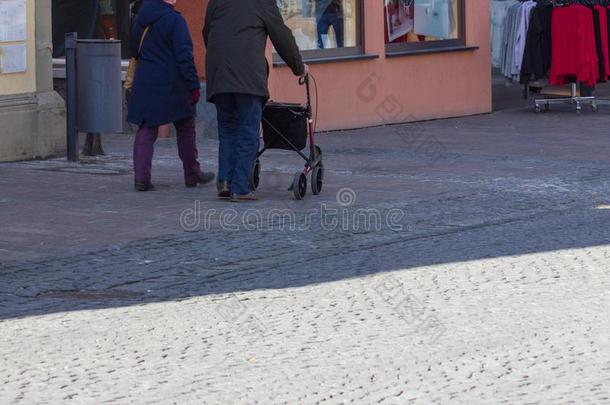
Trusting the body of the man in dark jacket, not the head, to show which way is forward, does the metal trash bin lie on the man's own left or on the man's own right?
on the man's own left

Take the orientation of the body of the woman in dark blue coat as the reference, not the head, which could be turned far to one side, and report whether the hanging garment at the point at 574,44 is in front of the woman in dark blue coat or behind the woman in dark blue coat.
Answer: in front

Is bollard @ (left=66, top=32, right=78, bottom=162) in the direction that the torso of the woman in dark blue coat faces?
no

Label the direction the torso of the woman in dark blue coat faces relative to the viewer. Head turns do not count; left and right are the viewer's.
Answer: facing away from the viewer and to the right of the viewer

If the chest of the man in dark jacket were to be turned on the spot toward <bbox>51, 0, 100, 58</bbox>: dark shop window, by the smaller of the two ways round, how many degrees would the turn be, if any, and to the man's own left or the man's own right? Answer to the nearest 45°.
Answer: approximately 45° to the man's own left

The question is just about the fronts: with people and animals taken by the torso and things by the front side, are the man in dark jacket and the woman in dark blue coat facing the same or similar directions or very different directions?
same or similar directions

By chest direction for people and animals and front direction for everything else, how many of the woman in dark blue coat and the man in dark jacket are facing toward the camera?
0

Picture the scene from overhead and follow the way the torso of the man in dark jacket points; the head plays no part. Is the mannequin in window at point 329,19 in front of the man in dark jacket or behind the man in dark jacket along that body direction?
in front

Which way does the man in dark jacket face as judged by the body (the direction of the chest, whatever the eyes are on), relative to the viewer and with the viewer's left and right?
facing away from the viewer and to the right of the viewer
